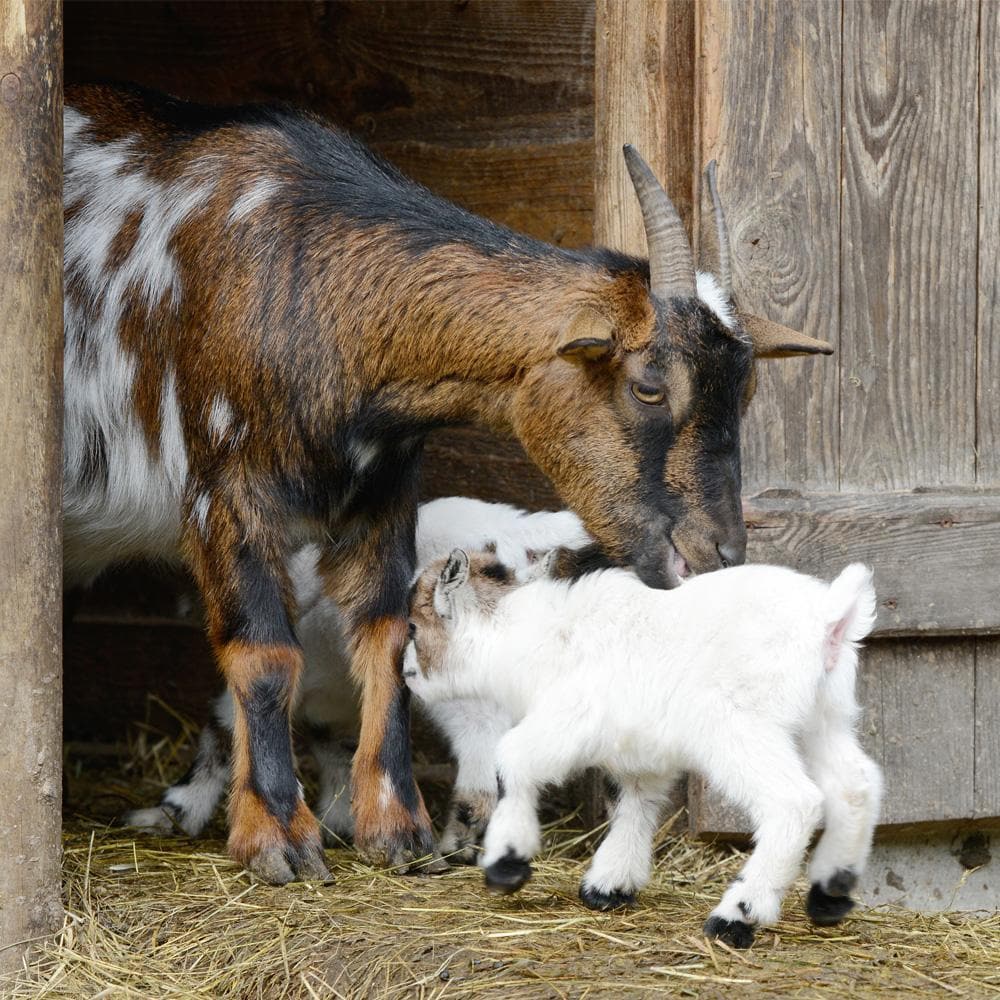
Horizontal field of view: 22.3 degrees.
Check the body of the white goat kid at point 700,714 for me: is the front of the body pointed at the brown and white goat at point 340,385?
yes

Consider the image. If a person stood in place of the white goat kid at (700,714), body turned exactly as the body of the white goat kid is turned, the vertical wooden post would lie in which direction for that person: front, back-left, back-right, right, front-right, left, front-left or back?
front-left

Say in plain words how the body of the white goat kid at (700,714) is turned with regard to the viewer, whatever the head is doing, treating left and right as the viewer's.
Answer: facing away from the viewer and to the left of the viewer

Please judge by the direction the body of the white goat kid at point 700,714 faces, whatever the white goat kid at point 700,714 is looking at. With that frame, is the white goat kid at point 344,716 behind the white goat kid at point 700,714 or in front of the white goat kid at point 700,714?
in front
